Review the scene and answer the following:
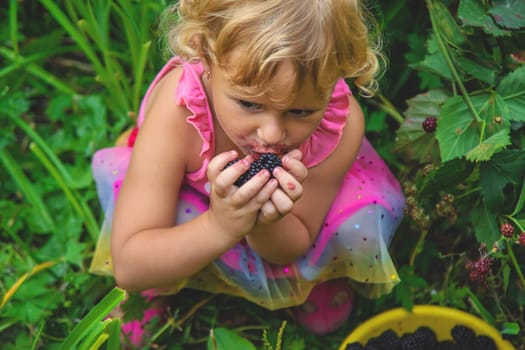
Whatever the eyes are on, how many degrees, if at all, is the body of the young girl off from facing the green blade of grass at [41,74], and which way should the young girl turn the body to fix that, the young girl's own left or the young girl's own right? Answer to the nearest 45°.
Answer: approximately 135° to the young girl's own right

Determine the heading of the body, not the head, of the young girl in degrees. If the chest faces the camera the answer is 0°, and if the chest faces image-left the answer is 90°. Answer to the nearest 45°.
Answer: approximately 0°

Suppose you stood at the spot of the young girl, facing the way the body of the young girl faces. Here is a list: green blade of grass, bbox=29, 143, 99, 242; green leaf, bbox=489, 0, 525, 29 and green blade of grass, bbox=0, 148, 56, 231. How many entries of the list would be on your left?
1

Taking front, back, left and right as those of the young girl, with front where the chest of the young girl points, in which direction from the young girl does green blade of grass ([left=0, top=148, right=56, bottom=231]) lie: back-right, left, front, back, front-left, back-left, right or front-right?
back-right
